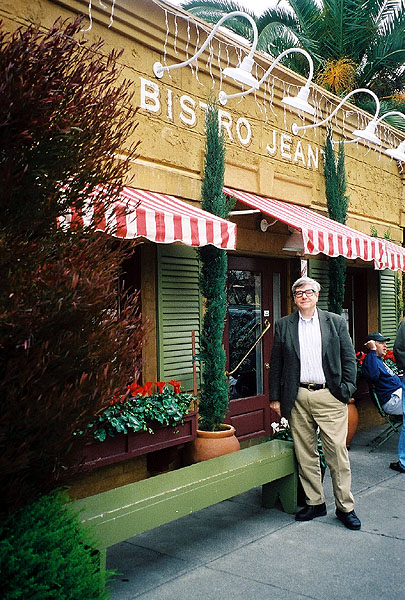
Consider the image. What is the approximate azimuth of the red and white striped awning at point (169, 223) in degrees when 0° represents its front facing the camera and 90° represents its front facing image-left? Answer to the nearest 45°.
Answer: approximately 315°

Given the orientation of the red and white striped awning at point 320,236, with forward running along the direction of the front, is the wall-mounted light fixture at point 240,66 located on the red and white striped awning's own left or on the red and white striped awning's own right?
on the red and white striped awning's own right

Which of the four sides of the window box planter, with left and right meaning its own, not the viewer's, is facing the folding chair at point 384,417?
left

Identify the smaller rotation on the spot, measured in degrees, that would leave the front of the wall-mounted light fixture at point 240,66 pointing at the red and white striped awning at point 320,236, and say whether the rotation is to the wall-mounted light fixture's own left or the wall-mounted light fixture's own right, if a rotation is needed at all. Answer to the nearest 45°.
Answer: approximately 90° to the wall-mounted light fixture's own left

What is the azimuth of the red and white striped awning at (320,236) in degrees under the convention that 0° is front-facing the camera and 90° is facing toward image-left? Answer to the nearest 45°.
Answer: approximately 315°
